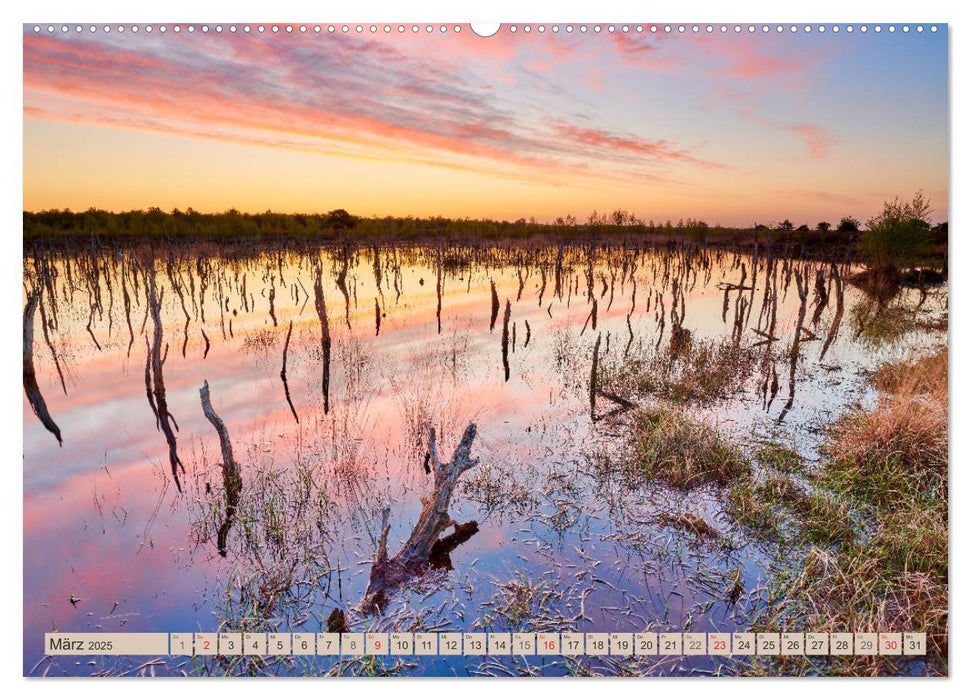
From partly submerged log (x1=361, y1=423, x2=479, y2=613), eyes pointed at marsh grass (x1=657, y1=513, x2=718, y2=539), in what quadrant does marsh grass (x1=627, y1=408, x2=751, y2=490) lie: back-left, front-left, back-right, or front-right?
front-left

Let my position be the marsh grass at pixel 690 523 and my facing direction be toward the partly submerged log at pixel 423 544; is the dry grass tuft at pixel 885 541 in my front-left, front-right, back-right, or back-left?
back-left
